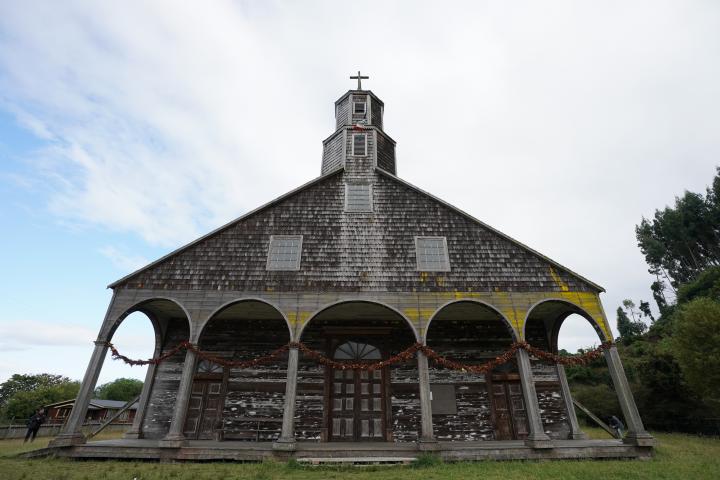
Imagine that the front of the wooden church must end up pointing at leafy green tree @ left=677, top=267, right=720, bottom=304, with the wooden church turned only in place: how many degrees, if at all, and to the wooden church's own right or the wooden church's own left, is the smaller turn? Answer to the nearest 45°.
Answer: approximately 135° to the wooden church's own left

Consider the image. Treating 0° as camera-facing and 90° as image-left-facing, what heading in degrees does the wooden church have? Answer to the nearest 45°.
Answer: approximately 0°

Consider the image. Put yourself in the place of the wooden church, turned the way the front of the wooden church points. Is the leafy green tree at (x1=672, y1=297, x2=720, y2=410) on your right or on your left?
on your left
